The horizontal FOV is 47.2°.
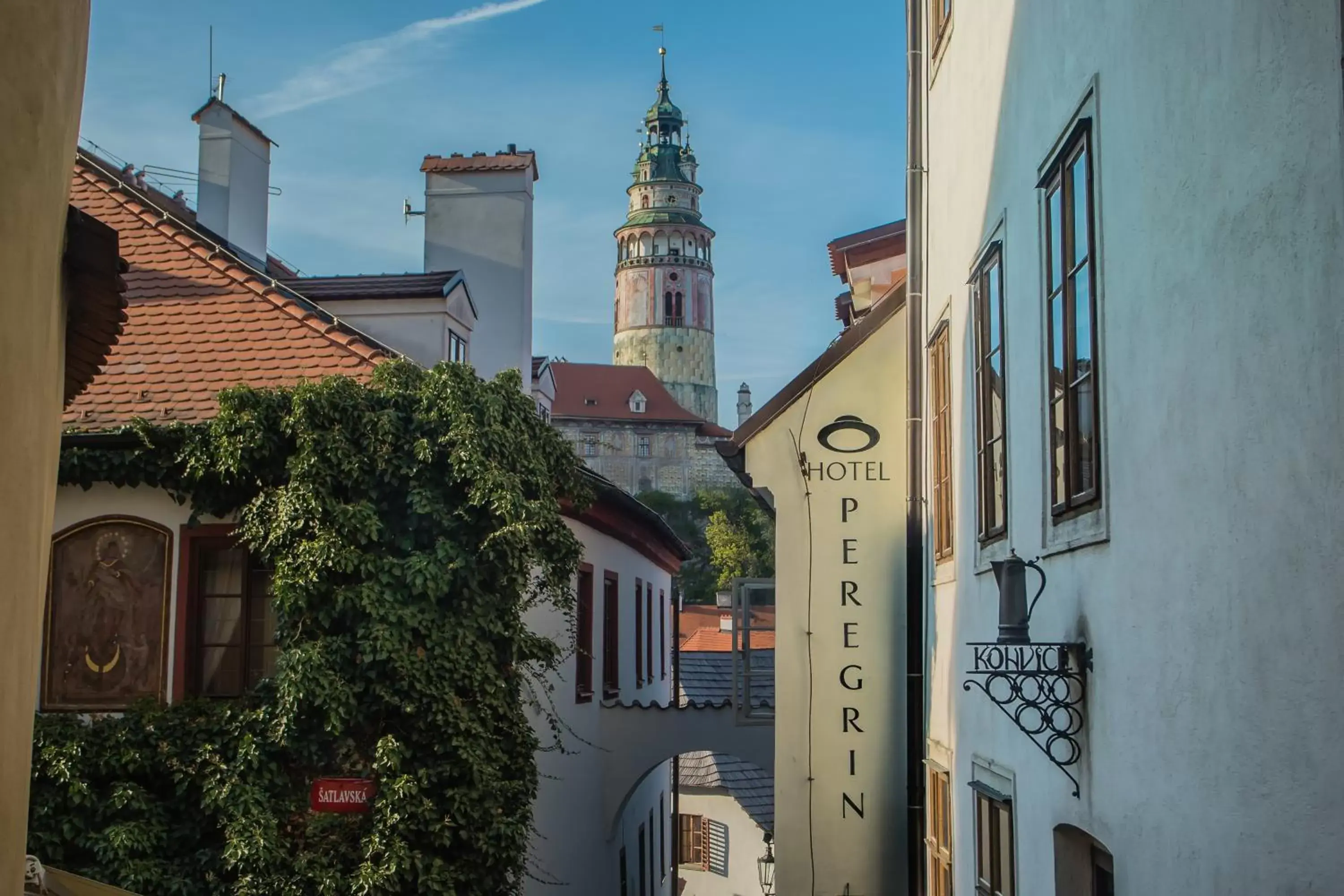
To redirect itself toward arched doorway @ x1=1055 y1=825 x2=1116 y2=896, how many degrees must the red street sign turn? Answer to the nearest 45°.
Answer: approximately 45° to its left

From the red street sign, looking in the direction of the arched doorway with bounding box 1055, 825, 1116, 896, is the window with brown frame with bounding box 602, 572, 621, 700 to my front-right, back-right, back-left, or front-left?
back-left

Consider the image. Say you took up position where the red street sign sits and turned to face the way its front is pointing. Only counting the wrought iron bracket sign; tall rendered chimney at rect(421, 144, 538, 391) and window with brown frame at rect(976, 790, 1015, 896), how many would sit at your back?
1

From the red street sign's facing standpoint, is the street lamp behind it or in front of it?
behind

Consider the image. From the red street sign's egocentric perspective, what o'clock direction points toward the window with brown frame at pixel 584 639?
The window with brown frame is roughly at 7 o'clock from the red street sign.

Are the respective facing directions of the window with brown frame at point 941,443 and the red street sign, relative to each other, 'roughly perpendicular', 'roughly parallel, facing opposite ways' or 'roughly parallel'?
roughly perpendicular

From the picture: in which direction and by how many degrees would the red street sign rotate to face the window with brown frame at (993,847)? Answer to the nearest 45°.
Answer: approximately 45° to its left

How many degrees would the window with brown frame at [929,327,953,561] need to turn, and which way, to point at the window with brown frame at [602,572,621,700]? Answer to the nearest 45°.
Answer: approximately 45° to its right

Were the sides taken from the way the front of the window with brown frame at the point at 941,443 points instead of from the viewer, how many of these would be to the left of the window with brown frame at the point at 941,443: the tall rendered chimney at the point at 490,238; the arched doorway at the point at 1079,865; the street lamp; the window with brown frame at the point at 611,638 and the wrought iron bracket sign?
2

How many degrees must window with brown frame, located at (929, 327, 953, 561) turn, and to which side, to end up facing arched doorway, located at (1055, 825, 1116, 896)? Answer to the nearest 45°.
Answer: approximately 90° to its left

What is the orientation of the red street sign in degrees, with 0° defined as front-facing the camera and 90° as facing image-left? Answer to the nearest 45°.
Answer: approximately 0°

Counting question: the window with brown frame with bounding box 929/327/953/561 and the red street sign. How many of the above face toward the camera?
1

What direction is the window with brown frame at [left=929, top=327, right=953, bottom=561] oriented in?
to the viewer's left
